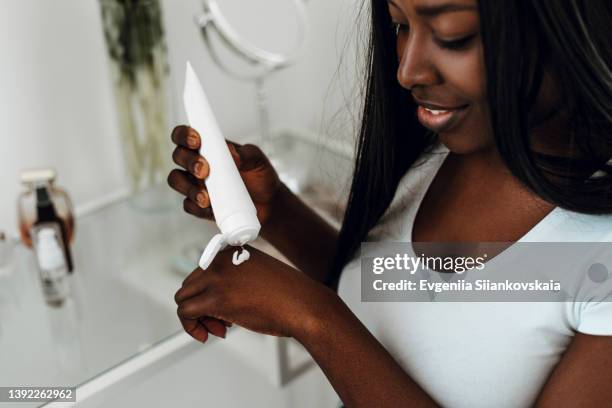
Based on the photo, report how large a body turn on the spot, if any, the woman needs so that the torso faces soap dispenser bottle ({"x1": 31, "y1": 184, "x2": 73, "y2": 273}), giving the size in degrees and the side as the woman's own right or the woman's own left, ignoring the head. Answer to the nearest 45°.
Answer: approximately 90° to the woman's own right

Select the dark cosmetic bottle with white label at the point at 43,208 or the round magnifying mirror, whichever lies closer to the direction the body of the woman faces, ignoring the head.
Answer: the dark cosmetic bottle with white label

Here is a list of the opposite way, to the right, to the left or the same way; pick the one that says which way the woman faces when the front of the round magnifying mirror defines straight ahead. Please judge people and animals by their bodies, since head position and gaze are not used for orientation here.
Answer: to the right

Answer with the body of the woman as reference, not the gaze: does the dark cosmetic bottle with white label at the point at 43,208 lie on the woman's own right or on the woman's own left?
on the woman's own right

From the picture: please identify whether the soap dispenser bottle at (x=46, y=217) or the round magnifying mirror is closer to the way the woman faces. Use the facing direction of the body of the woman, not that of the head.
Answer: the soap dispenser bottle

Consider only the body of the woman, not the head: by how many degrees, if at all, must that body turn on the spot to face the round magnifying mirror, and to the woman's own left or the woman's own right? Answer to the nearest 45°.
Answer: approximately 90° to the woman's own right

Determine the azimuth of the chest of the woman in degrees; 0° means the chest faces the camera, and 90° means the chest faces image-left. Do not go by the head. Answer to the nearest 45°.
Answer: approximately 45°
